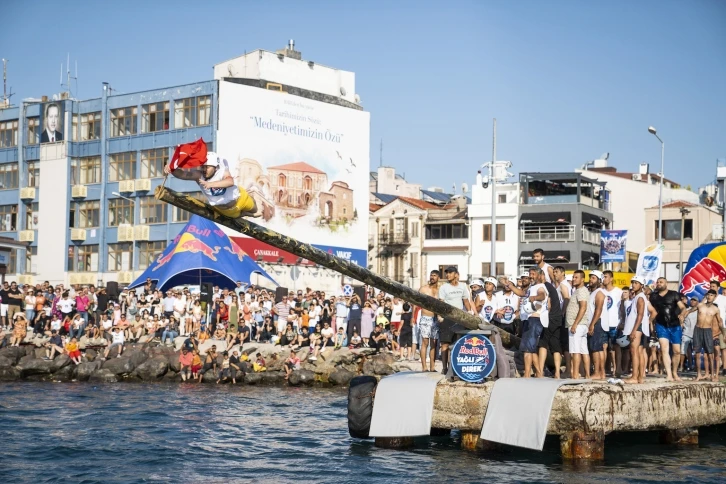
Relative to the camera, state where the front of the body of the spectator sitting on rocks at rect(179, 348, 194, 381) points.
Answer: toward the camera

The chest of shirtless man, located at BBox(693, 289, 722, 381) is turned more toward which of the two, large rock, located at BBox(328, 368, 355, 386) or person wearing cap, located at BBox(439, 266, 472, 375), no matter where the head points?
the person wearing cap

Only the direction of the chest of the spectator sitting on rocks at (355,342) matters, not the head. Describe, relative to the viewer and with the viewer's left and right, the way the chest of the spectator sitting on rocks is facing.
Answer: facing the viewer

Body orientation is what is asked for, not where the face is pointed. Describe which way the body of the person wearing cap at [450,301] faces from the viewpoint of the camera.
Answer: toward the camera

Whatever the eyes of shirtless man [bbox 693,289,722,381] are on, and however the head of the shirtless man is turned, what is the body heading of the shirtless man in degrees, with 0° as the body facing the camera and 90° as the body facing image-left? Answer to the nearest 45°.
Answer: approximately 45°

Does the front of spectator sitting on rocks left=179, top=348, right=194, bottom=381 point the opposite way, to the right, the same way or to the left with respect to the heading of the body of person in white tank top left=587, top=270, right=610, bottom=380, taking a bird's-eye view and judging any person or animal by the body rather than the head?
to the left

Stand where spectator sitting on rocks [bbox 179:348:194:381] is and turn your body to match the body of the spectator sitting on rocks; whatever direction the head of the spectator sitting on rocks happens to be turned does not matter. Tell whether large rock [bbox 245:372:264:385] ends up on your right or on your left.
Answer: on your left

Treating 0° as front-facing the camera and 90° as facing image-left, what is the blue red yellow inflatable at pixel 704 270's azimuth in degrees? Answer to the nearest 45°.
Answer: approximately 0°
